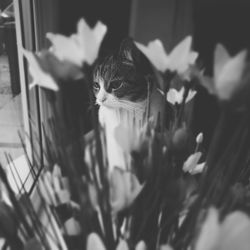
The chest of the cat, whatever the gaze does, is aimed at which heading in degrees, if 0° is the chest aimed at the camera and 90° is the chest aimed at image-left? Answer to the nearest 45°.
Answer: approximately 45°

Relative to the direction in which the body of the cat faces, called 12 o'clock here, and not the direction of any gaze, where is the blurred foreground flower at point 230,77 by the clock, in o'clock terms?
The blurred foreground flower is roughly at 10 o'clock from the cat.
